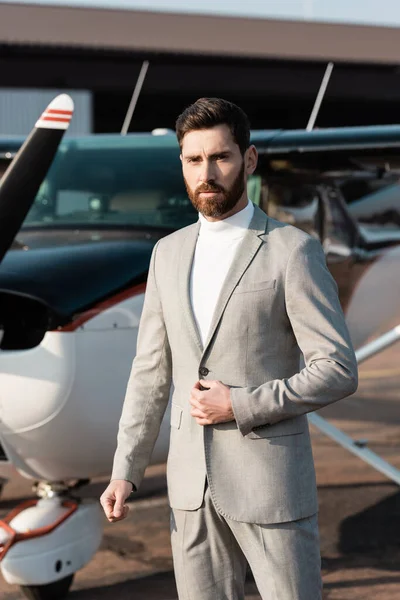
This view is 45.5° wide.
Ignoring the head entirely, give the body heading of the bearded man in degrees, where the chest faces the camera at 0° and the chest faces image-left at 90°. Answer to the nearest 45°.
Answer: approximately 45°
